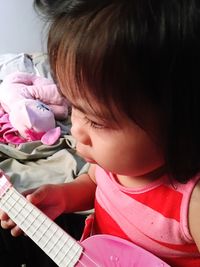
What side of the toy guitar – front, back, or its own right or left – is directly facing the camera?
front

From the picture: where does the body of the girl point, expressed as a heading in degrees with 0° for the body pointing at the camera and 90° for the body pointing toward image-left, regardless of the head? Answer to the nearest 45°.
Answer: approximately 45°

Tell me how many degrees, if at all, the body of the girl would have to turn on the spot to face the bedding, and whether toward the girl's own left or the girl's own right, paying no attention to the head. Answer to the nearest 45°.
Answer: approximately 90° to the girl's own right

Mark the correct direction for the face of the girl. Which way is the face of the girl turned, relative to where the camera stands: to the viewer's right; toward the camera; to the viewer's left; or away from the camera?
to the viewer's left
